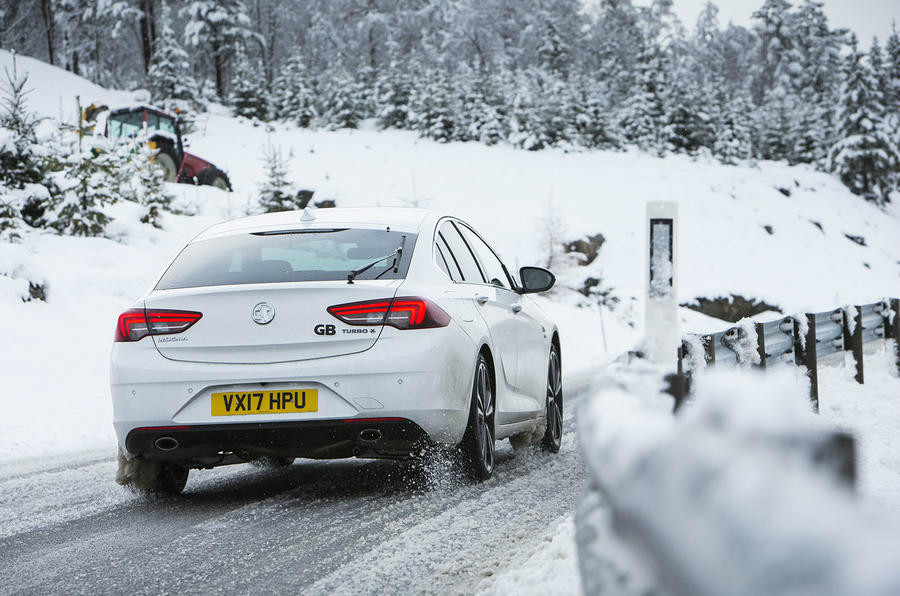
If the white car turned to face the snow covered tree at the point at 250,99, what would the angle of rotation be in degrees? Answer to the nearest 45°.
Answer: approximately 45° to its left

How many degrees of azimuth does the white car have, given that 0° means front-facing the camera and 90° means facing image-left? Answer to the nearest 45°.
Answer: approximately 225°

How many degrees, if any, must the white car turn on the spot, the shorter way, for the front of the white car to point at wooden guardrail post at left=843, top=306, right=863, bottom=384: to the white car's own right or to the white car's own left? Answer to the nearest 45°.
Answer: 0° — it already faces it

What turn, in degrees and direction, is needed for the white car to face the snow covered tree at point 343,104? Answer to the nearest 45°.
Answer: approximately 45° to its left

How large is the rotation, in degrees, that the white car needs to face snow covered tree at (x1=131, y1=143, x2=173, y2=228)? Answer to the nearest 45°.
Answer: approximately 45° to its left

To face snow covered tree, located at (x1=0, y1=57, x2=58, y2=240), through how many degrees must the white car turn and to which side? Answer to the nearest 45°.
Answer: approximately 45° to its left

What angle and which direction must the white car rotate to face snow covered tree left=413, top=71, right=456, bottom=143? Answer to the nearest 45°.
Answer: approximately 45° to its left
